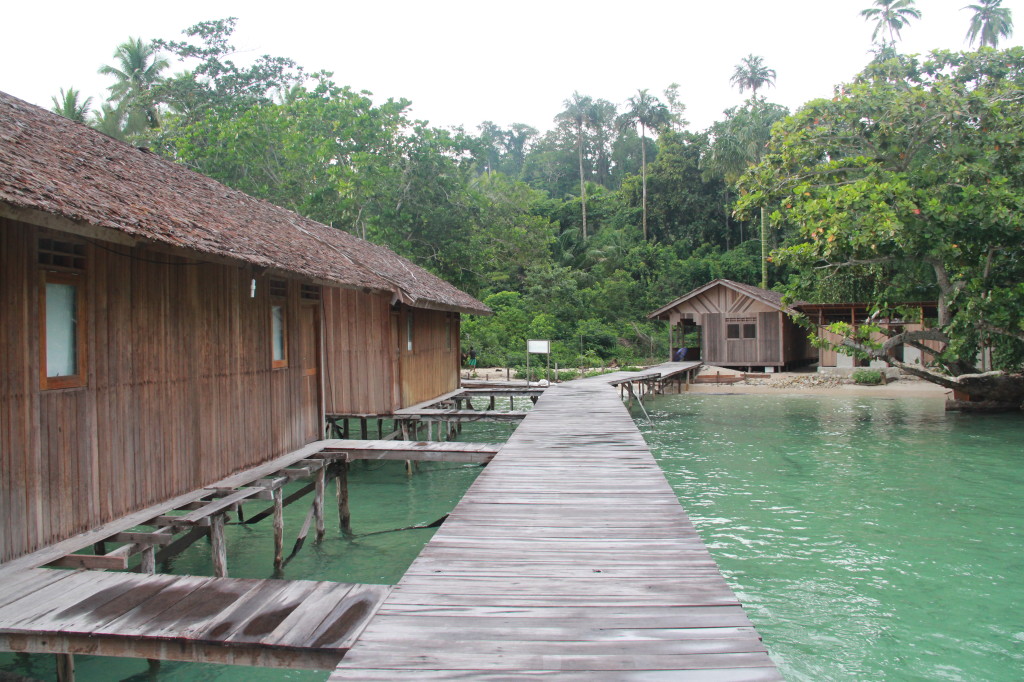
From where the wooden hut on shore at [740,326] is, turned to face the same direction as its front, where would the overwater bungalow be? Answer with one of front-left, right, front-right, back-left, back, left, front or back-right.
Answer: front

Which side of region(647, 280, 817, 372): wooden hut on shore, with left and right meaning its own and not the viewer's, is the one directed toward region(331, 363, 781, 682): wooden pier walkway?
front

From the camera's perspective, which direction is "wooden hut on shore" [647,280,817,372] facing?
toward the camera

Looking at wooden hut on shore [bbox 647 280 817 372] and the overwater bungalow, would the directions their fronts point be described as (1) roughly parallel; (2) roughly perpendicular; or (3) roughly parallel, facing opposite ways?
roughly perpendicular

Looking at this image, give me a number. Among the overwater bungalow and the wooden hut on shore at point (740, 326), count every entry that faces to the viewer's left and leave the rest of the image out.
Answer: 0

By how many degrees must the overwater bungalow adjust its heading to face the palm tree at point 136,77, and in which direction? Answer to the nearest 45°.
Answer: approximately 135° to its left

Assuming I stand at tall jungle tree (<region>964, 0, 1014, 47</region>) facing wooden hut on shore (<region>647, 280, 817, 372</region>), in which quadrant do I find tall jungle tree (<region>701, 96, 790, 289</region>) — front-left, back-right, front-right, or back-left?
front-right

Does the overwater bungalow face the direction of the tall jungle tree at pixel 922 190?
no

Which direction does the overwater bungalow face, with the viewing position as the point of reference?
facing the viewer and to the right of the viewer

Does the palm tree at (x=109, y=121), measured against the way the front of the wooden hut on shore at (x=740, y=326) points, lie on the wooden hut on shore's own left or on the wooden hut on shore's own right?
on the wooden hut on shore's own right

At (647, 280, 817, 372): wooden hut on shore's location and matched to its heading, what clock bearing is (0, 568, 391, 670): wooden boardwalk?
The wooden boardwalk is roughly at 12 o'clock from the wooden hut on shore.

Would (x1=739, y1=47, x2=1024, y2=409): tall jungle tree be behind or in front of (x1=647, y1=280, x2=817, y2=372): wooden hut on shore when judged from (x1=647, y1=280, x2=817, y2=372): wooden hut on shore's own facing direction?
in front

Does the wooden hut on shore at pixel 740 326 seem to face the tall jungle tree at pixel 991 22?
no

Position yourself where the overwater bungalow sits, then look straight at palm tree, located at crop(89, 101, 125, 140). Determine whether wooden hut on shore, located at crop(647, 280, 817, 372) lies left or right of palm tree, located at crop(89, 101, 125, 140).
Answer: right
